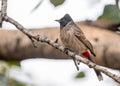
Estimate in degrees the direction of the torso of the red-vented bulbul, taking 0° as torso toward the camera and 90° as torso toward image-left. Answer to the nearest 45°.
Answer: approximately 90°
